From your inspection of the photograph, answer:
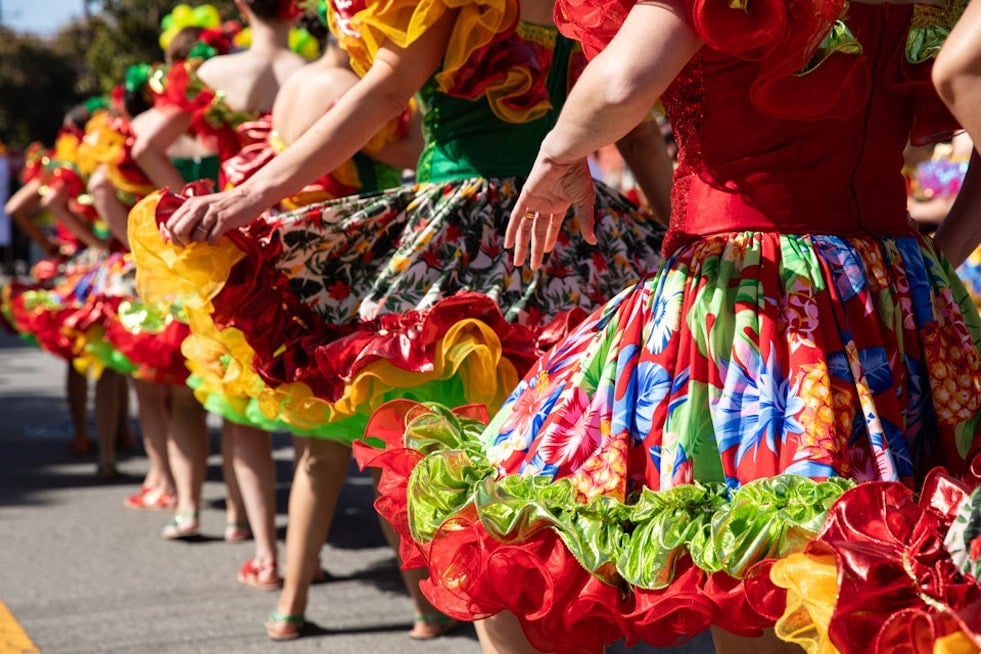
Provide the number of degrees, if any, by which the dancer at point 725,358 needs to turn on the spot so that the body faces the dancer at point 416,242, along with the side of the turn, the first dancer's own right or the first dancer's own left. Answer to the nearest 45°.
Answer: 0° — they already face them

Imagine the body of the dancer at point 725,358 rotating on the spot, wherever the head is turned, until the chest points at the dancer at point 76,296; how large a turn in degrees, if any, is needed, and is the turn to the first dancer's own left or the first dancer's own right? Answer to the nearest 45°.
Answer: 0° — they already face them

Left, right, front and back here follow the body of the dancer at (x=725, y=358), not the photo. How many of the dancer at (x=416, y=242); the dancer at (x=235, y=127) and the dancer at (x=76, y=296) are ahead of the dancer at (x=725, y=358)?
3

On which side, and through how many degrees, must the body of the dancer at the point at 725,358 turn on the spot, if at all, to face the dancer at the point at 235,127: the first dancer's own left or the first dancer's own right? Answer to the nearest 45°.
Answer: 0° — they already face them

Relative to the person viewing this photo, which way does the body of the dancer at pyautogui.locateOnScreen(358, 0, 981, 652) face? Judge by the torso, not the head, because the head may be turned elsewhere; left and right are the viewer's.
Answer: facing away from the viewer and to the left of the viewer
